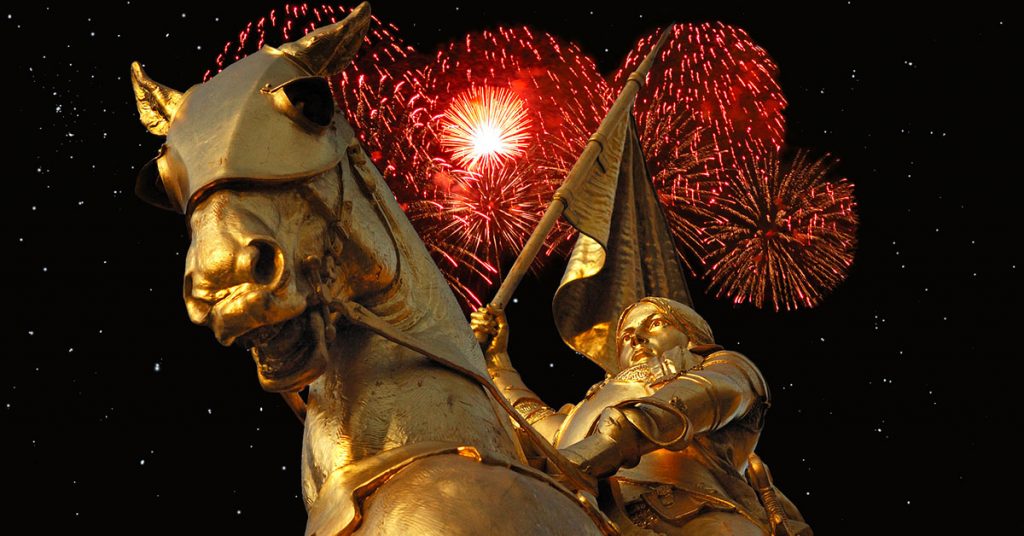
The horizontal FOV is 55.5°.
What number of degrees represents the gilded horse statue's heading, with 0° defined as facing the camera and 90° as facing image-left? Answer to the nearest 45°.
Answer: approximately 45°
